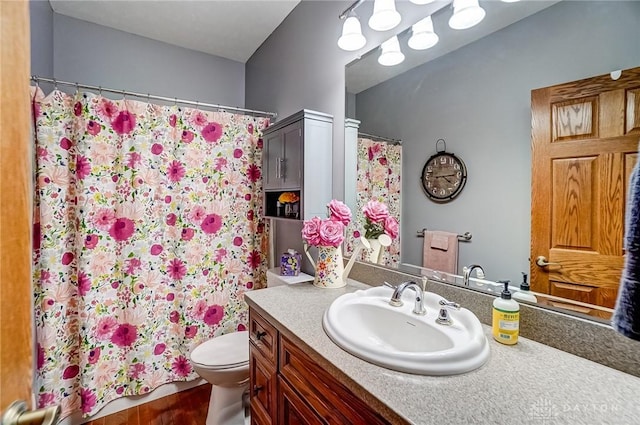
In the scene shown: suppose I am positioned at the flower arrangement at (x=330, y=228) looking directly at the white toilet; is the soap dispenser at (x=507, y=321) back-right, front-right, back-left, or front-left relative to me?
back-left

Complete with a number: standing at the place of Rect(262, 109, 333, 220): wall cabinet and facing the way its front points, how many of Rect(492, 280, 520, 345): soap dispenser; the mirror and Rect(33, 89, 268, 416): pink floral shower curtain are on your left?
2

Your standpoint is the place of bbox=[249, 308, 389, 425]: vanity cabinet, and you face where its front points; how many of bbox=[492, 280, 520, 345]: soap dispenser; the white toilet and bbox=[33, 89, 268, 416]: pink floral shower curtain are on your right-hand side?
2

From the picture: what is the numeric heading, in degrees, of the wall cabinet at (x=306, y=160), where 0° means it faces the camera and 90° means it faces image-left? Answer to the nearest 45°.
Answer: approximately 45°

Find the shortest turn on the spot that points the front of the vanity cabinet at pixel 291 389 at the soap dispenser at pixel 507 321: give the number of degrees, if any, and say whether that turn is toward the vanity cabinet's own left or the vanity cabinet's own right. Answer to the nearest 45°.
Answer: approximately 135° to the vanity cabinet's own left

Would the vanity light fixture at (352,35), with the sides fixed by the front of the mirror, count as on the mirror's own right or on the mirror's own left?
on the mirror's own right

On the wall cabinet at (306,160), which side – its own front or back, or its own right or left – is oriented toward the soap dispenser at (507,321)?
left

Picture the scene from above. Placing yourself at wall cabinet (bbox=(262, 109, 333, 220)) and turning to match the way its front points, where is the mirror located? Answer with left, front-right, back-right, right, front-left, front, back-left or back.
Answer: left
